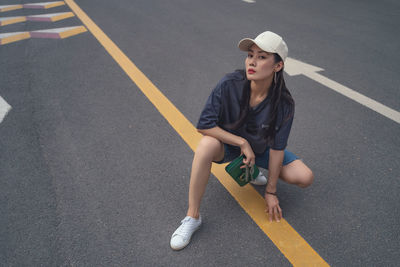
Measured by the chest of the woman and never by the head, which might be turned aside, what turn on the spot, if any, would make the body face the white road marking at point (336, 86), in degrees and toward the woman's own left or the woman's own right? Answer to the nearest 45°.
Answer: approximately 135° to the woman's own left

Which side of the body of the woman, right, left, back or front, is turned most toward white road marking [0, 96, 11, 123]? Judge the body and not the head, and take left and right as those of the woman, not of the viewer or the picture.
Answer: right

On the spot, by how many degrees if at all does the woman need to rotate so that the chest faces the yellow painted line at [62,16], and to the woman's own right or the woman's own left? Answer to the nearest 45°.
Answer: approximately 135° to the woman's own right

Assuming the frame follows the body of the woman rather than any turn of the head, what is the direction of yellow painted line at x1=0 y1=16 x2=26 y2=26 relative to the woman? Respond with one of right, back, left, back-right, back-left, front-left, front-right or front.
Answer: back-right

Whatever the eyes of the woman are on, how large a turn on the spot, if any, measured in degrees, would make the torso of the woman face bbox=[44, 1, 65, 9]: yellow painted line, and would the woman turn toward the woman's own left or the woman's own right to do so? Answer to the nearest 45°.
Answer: approximately 135° to the woman's own right

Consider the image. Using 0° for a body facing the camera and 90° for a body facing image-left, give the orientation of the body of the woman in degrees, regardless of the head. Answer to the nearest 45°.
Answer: approximately 0°

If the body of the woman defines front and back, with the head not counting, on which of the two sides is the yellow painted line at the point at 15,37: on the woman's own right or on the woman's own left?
on the woman's own right

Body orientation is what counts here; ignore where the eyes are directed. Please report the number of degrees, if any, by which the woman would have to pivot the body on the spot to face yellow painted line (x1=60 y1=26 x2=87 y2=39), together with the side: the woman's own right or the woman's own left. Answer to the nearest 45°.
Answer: approximately 135° to the woman's own right

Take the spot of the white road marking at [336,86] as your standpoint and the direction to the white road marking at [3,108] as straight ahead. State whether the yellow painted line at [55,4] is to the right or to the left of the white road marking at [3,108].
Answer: right
